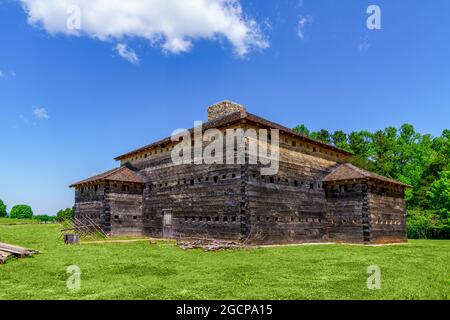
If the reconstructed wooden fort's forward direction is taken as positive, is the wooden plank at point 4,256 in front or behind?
in front

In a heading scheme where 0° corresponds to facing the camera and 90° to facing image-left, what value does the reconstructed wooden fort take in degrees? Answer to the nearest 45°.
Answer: approximately 45°

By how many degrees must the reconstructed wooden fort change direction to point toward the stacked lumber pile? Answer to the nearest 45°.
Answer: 0° — it already faces it

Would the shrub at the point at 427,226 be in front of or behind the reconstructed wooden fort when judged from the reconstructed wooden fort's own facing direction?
behind

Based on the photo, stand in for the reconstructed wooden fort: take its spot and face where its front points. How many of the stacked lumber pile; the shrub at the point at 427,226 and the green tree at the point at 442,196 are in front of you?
1

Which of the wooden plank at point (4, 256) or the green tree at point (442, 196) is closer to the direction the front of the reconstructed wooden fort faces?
the wooden plank

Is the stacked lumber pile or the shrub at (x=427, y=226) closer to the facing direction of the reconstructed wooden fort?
the stacked lumber pile

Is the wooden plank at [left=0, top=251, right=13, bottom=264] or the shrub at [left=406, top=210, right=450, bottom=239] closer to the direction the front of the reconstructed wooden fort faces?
the wooden plank

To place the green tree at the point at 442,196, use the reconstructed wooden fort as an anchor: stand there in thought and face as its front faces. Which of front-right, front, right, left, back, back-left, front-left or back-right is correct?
back

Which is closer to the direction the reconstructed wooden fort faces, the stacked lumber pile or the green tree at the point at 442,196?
the stacked lumber pile
